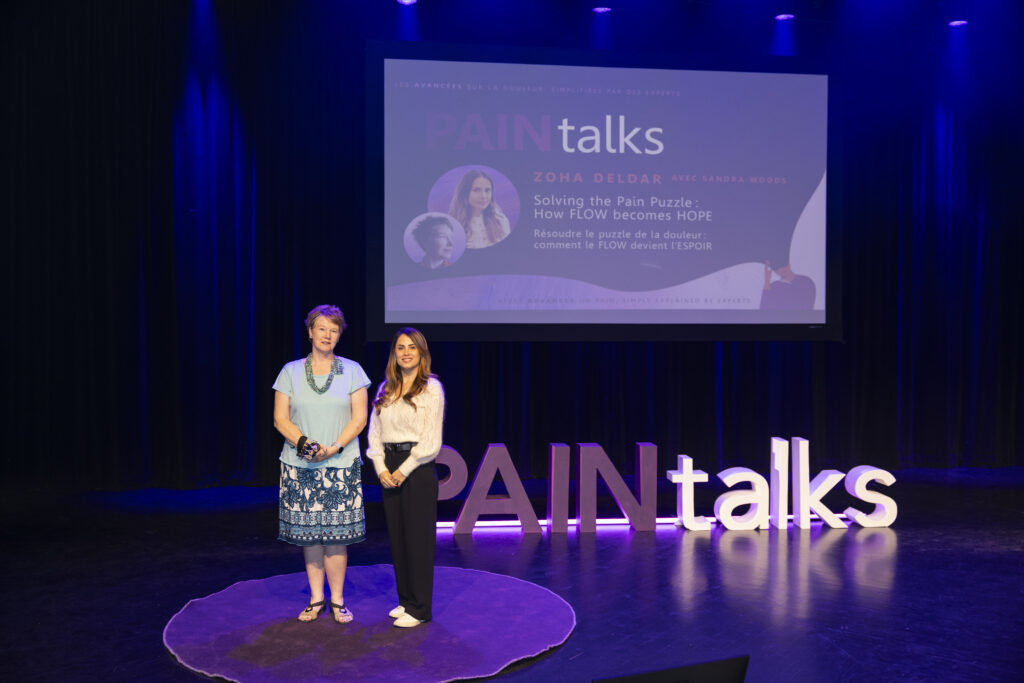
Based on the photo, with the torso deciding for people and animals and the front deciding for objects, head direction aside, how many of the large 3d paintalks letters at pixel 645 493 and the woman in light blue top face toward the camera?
2

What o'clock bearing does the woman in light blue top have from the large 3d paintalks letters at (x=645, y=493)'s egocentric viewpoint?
The woman in light blue top is roughly at 1 o'clock from the large 3d paintalks letters.

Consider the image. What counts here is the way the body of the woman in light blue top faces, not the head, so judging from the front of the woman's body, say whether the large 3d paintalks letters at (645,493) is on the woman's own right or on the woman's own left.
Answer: on the woman's own left

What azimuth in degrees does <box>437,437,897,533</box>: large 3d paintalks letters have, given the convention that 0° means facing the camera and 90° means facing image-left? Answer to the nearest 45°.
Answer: approximately 0°

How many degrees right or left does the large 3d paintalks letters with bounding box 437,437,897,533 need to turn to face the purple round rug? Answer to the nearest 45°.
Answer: approximately 45° to its right

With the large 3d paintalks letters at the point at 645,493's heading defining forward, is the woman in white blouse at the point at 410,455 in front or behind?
in front
